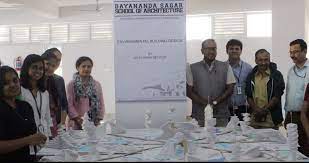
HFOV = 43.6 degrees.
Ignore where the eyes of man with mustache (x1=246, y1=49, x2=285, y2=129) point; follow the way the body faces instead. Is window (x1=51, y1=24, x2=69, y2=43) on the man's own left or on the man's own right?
on the man's own right

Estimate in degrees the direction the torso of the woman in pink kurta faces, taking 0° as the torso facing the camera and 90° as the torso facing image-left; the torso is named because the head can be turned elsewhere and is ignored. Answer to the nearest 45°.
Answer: approximately 0°

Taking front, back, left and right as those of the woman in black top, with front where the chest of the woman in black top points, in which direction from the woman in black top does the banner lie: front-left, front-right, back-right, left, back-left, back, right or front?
left

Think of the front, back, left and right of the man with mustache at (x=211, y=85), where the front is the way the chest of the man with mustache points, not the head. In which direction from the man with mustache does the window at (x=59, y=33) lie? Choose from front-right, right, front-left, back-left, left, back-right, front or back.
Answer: back-right

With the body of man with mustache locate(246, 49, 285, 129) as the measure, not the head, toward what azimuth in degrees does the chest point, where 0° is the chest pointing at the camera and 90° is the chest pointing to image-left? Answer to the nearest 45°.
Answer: approximately 0°

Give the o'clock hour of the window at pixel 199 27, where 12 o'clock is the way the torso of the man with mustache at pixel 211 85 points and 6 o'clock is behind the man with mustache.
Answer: The window is roughly at 6 o'clock from the man with mustache.

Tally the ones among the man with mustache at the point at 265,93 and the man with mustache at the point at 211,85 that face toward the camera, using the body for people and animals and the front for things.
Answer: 2

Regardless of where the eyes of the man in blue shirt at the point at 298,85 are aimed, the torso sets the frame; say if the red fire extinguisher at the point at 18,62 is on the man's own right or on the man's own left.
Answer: on the man's own right

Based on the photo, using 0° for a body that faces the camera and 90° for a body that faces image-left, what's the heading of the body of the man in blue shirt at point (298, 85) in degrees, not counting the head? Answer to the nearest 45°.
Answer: approximately 45°

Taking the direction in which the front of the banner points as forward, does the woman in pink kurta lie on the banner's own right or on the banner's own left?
on the banner's own right
